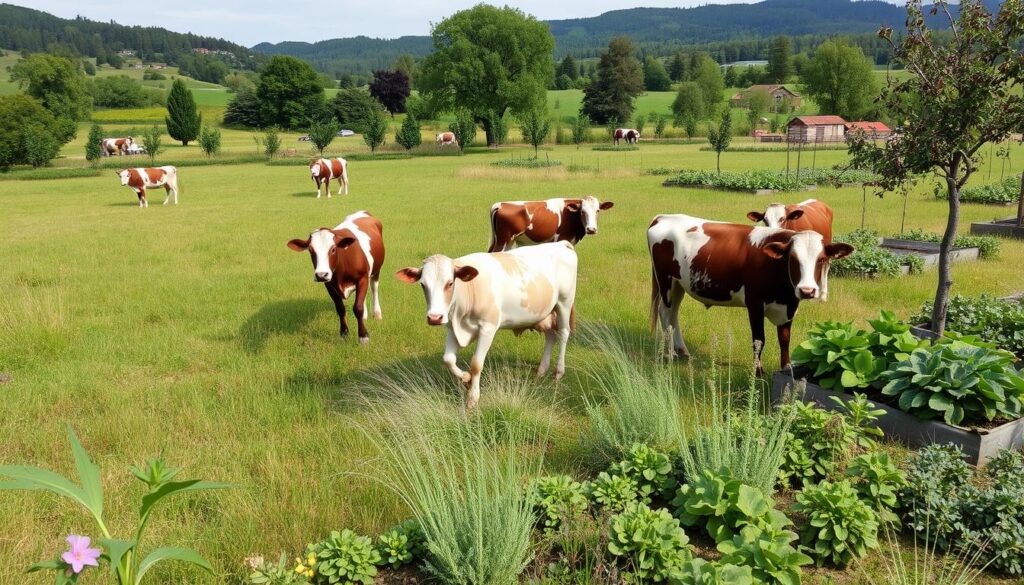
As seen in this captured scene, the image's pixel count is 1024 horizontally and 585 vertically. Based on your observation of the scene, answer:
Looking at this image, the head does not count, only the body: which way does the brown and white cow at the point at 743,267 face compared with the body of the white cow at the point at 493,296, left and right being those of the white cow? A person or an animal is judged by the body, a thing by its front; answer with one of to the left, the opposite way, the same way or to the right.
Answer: to the left

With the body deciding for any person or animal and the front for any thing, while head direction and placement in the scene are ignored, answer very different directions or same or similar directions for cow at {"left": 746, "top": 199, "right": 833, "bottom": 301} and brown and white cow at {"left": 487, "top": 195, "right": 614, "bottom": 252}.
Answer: very different directions

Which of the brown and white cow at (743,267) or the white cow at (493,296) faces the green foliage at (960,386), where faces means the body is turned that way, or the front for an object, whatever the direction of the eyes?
the brown and white cow

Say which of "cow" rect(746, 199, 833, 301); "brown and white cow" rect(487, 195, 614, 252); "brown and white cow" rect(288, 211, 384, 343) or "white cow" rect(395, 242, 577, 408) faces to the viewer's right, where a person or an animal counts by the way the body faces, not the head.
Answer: "brown and white cow" rect(487, 195, 614, 252)

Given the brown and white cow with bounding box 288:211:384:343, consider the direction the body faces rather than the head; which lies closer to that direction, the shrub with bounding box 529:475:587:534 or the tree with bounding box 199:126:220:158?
the shrub

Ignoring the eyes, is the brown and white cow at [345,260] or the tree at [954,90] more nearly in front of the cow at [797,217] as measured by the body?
the brown and white cow

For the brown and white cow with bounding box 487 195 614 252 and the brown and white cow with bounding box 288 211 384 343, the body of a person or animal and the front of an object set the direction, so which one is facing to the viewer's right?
the brown and white cow with bounding box 487 195 614 252

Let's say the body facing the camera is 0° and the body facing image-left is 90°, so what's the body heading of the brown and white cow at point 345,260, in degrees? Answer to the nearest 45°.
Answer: approximately 45°

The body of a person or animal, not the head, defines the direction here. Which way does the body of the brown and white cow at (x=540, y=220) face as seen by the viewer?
to the viewer's right

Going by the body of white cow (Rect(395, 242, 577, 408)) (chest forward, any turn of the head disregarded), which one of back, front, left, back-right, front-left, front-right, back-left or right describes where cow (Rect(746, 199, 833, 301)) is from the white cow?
back

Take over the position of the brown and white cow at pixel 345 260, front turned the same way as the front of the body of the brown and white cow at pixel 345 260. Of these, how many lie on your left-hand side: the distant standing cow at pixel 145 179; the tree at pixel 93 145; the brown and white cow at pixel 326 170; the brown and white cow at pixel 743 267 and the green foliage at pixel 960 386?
2
